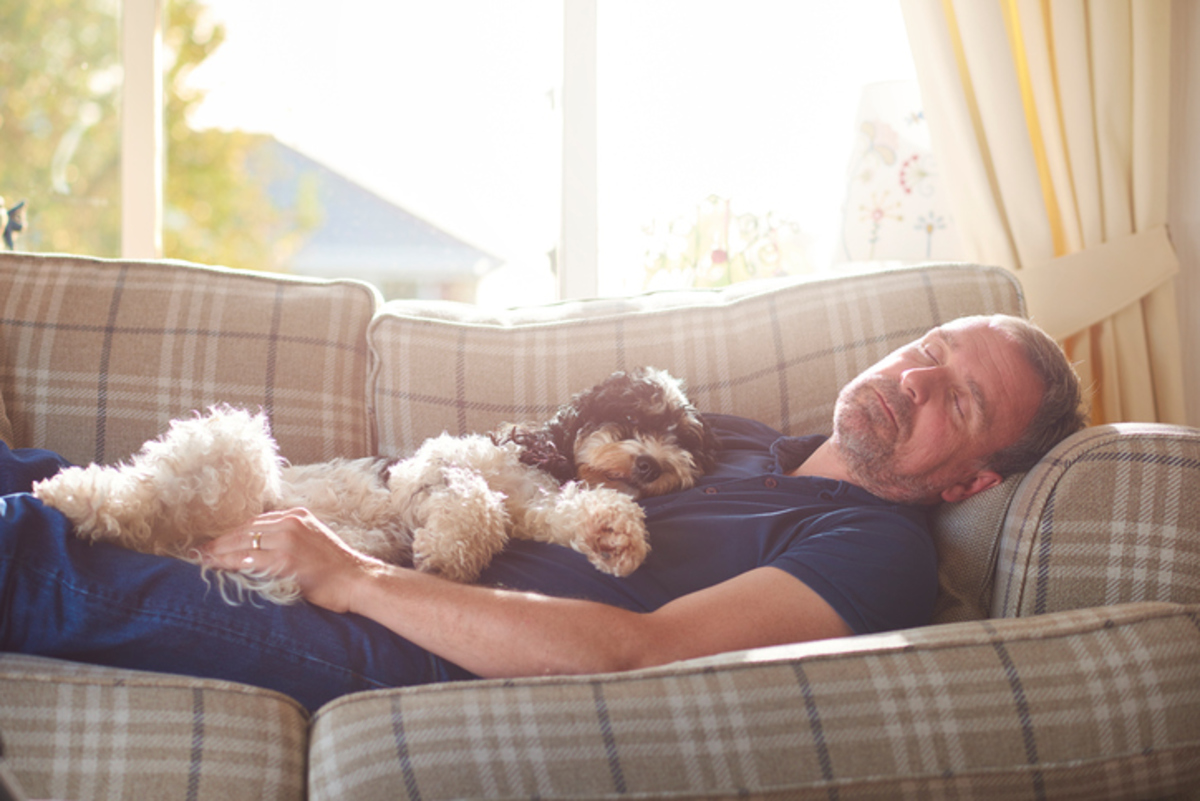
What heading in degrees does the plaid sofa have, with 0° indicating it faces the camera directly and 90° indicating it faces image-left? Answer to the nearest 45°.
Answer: approximately 0°

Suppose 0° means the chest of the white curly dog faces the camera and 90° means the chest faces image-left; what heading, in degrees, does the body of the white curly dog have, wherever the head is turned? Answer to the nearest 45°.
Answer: approximately 270°

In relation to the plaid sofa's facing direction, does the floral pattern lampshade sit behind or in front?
behind

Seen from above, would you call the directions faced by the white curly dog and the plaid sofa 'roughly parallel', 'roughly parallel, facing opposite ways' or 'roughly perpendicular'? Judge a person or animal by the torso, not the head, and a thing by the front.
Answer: roughly perpendicular

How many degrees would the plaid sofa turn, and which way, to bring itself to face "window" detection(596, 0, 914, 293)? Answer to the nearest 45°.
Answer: approximately 180°
